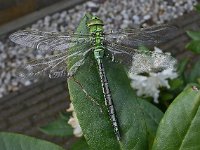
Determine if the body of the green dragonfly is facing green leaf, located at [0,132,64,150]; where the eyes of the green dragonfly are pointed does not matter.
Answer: no

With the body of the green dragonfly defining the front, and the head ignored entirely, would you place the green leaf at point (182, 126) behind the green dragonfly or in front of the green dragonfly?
behind

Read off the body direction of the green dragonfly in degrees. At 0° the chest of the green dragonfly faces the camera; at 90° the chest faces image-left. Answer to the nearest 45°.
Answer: approximately 180°
